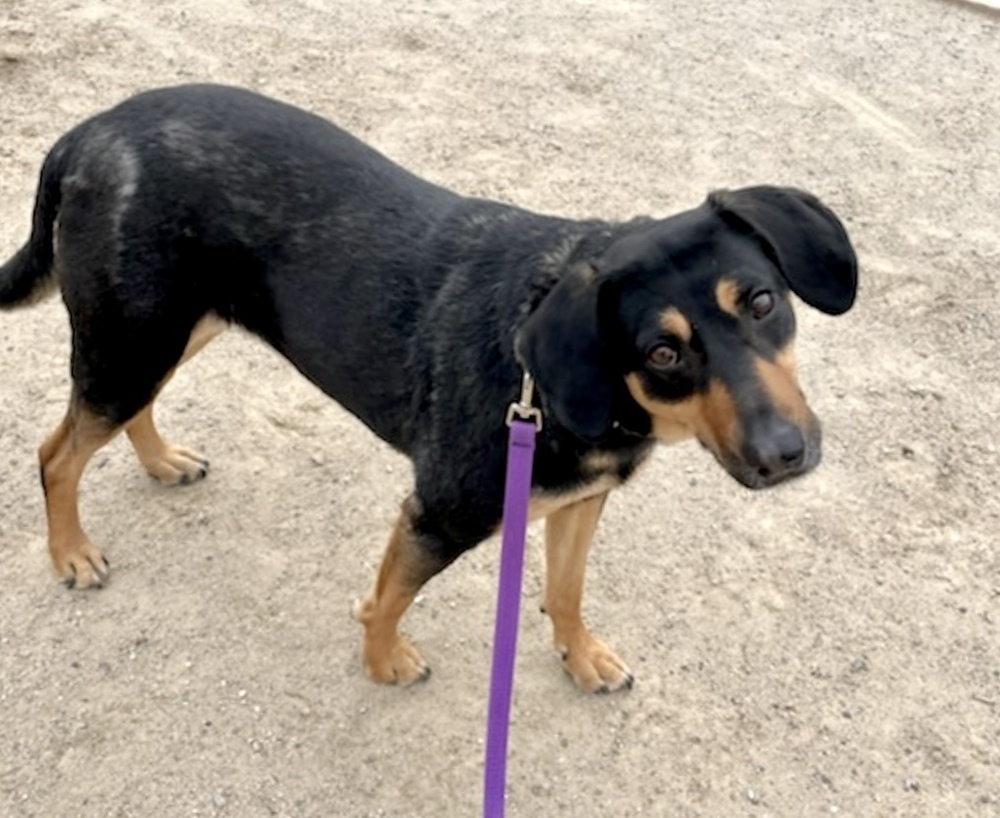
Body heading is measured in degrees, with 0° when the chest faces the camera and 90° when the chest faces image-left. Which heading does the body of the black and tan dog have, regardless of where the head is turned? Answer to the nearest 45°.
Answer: approximately 315°
